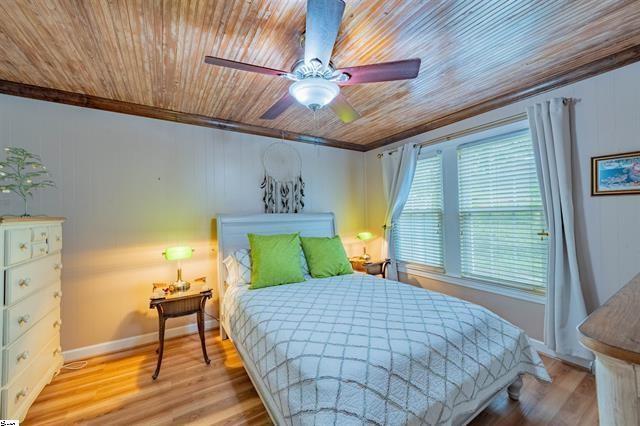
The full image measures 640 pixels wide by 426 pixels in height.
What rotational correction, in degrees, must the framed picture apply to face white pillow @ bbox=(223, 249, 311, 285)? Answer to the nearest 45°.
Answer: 0° — it already faces it

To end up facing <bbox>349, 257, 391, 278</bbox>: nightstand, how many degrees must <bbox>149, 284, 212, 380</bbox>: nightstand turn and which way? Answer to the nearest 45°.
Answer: approximately 45° to its left

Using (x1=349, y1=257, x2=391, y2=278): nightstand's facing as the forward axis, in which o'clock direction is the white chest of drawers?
The white chest of drawers is roughly at 3 o'clock from the nightstand.

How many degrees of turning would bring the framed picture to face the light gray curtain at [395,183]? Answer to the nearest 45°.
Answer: approximately 45° to its right

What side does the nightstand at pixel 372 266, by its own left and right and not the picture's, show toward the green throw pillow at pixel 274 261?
right

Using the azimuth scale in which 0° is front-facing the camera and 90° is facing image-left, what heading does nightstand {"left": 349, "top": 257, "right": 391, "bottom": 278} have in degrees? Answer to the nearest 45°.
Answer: approximately 315°

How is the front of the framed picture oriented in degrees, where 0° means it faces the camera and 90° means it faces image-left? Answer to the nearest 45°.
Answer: approximately 45°
